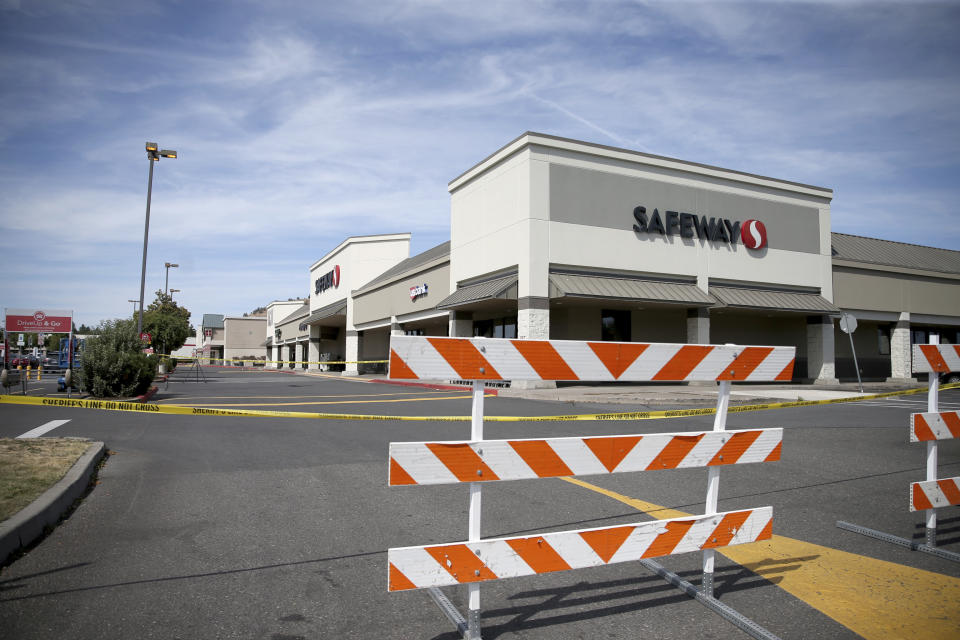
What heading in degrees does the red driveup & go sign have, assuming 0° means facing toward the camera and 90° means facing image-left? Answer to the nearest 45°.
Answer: approximately 0°

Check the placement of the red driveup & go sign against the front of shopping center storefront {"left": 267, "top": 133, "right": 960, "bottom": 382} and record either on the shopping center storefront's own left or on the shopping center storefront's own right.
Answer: on the shopping center storefront's own right

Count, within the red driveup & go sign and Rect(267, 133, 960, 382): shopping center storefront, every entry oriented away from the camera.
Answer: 0

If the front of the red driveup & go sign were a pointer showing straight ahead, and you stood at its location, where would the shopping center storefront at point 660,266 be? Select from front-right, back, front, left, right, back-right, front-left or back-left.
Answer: front-left

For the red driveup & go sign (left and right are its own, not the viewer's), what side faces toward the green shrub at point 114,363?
front

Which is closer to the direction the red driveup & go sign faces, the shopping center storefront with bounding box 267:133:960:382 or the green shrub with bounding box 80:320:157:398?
the green shrub

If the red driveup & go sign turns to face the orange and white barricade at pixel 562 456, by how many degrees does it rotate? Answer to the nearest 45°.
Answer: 0° — it already faces it

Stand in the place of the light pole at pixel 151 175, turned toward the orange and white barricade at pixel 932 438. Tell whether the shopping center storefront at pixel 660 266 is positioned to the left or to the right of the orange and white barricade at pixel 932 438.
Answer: left

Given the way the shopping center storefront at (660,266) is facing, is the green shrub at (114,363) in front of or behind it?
in front

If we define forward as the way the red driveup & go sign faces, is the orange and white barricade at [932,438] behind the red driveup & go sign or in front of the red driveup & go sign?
in front

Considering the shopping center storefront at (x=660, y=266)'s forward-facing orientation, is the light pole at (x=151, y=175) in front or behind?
in front
